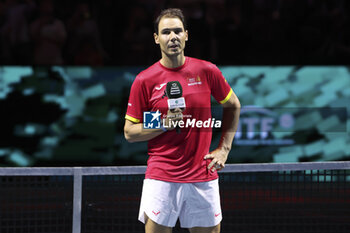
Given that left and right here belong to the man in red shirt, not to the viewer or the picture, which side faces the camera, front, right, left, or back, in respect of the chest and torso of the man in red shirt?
front
